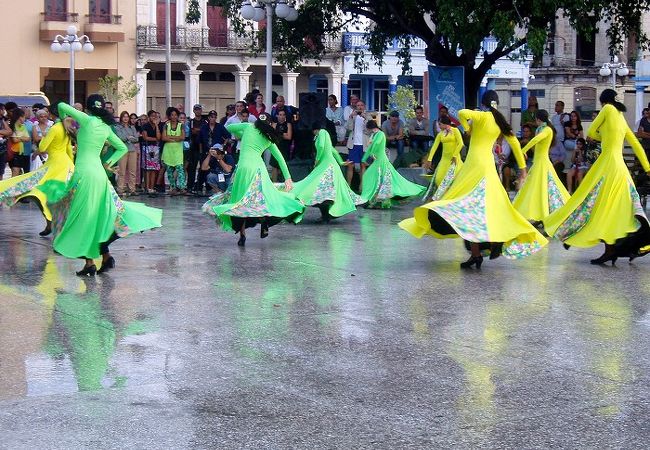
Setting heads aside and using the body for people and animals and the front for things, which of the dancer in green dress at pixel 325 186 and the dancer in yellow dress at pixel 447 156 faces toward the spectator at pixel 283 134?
the dancer in green dress

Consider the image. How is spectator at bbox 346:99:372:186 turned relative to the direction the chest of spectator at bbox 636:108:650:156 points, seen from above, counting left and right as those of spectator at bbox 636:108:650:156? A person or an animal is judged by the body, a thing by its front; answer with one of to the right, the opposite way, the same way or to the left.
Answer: the same way

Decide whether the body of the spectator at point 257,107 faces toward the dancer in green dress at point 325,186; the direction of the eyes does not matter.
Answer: yes

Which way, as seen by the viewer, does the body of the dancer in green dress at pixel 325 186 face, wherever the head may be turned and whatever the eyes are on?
away from the camera

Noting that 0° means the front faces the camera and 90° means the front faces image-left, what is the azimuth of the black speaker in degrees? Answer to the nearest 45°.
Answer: approximately 0°

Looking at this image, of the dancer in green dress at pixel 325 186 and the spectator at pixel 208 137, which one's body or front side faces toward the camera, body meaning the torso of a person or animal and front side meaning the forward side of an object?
the spectator

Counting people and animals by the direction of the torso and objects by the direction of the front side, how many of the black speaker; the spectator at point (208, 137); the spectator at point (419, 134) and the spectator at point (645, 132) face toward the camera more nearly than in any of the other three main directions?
4

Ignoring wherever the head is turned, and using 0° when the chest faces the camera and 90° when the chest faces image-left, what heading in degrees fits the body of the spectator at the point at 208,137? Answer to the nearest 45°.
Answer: approximately 0°

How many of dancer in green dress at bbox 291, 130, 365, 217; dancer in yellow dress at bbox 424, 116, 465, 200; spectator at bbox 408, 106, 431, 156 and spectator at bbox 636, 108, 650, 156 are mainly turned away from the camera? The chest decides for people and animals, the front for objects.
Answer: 1

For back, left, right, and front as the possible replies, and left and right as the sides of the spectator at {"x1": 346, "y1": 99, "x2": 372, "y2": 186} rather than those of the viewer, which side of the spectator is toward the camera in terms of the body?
front

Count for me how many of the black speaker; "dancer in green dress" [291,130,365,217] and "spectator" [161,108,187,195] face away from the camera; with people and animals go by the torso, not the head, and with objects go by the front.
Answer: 1

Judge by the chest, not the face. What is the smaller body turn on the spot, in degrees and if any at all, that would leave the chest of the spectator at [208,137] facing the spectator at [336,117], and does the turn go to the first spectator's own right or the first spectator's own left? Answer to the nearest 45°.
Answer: approximately 135° to the first spectator's own left

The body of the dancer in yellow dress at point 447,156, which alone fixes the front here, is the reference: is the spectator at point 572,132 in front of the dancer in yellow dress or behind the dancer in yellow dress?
behind

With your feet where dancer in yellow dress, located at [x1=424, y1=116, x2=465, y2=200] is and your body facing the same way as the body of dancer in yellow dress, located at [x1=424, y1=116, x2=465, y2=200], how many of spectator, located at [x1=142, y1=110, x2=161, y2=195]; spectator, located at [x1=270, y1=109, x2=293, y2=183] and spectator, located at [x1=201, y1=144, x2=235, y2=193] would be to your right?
3
